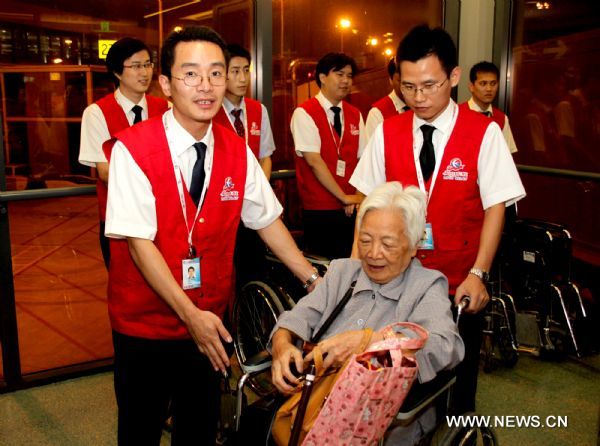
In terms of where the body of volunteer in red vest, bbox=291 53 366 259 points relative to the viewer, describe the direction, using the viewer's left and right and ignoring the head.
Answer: facing the viewer and to the right of the viewer

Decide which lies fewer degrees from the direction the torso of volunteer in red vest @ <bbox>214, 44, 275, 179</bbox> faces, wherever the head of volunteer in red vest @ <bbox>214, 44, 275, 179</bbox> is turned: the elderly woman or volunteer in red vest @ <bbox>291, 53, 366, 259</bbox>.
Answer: the elderly woman

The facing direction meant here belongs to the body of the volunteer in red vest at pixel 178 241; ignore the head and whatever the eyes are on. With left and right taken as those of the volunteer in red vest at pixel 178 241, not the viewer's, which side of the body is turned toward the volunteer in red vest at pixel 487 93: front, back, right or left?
left

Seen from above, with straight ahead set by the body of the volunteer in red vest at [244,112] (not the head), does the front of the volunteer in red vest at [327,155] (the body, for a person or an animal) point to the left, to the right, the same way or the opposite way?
the same way

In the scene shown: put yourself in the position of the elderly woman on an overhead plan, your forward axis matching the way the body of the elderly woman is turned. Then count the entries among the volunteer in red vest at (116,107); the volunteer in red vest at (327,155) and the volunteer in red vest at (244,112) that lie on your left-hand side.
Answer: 0

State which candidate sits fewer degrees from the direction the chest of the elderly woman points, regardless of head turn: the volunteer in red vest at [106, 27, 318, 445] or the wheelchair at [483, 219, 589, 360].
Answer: the volunteer in red vest

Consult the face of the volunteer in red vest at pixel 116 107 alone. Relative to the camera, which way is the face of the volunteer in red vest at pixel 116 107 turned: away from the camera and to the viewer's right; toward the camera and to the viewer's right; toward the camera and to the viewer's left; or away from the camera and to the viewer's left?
toward the camera and to the viewer's right

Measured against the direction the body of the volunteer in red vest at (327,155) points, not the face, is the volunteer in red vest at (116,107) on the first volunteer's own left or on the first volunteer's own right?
on the first volunteer's own right

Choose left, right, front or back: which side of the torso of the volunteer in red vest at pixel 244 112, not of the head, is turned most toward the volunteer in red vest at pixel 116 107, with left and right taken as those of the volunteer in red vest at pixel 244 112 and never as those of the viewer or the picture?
right

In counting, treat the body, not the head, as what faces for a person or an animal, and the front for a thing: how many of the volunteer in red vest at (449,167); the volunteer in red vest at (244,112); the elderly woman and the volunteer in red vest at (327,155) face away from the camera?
0

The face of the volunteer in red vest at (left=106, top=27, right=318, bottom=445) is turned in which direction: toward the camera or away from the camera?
toward the camera

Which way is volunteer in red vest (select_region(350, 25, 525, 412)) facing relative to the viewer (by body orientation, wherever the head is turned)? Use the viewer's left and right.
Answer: facing the viewer and to the left of the viewer

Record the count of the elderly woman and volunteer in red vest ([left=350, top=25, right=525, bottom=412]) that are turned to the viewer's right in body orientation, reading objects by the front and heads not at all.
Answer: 0

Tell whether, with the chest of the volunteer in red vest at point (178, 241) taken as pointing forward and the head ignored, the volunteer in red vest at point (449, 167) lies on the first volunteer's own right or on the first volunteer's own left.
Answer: on the first volunteer's own left

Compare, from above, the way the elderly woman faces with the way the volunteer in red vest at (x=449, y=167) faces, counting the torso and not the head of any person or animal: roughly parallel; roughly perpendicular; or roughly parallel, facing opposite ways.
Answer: roughly parallel

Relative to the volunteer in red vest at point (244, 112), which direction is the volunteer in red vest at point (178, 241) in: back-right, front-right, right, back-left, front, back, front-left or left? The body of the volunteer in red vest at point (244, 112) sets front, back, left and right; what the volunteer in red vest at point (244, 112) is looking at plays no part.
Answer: front-right
